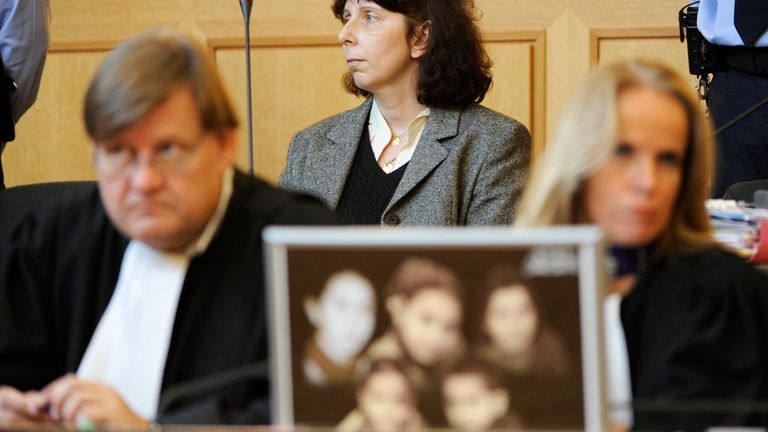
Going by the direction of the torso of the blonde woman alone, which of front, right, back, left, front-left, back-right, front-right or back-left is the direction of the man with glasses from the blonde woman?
front-right

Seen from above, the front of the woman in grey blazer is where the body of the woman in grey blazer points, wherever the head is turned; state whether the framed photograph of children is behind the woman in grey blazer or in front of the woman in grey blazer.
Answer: in front

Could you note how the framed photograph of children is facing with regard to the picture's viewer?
facing the viewer

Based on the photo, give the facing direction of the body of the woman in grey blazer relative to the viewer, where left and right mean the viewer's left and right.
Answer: facing the viewer and to the left of the viewer

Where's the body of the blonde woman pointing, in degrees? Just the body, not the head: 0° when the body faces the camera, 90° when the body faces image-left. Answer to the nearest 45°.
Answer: approximately 45°

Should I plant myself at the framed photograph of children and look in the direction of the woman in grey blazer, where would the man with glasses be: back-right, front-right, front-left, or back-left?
front-left

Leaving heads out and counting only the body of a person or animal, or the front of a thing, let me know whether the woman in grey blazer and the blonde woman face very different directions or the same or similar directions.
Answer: same or similar directions

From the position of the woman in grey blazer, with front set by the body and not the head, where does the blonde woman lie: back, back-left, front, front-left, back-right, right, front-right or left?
front-left

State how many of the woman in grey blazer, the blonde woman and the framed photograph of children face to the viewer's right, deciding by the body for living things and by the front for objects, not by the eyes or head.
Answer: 0

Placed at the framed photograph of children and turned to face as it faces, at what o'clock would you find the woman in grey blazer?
The woman in grey blazer is roughly at 6 o'clock from the framed photograph of children.
